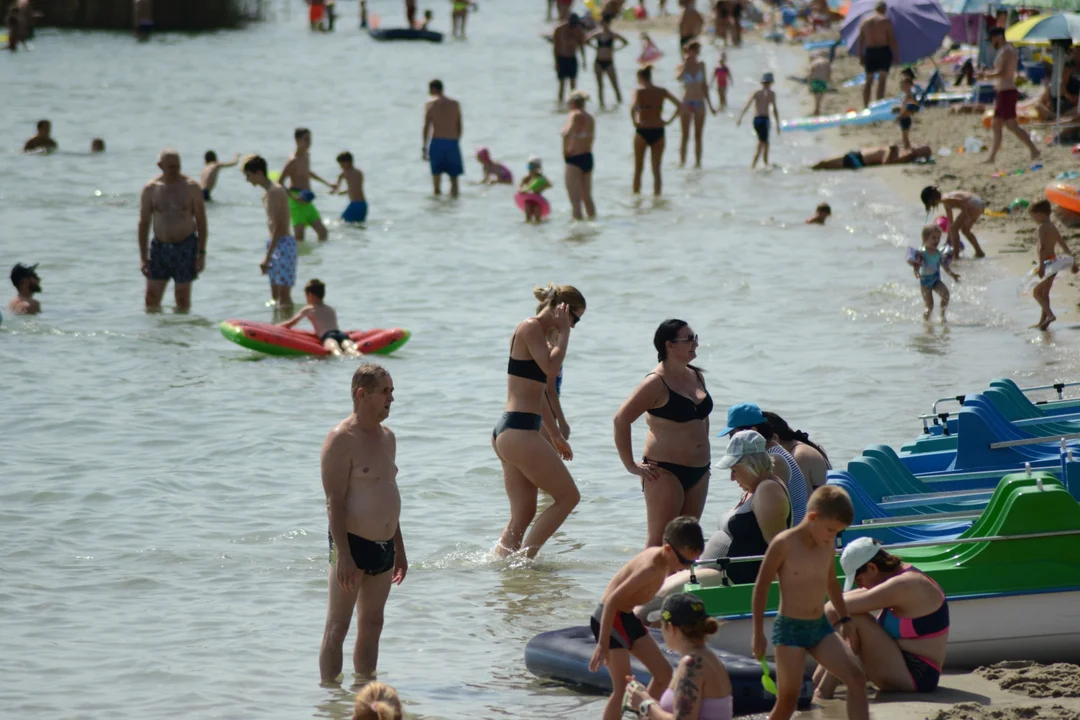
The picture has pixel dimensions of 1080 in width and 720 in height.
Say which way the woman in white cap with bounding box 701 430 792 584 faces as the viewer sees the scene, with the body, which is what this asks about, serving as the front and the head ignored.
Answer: to the viewer's left

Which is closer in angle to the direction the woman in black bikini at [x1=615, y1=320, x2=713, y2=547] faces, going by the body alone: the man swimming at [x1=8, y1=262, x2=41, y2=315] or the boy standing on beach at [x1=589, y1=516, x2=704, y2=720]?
the boy standing on beach

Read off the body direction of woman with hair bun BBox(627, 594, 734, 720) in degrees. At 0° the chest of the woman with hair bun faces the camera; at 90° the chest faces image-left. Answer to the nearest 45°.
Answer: approximately 135°

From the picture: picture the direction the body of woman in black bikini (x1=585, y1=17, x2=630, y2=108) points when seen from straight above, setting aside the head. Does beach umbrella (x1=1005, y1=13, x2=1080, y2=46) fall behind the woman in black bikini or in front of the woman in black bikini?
in front

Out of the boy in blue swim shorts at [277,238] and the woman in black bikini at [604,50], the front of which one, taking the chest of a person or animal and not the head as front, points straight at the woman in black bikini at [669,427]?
the woman in black bikini at [604,50]

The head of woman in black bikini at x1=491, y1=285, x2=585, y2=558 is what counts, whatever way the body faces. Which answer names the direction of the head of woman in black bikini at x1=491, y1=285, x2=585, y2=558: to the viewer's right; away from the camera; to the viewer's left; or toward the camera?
to the viewer's right

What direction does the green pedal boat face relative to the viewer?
to the viewer's left

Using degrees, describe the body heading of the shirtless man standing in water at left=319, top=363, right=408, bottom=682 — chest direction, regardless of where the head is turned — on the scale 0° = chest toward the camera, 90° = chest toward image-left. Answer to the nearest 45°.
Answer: approximately 315°

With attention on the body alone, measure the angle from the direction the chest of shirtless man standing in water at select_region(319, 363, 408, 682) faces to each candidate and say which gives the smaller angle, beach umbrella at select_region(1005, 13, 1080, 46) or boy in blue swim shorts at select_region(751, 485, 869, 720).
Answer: the boy in blue swim shorts

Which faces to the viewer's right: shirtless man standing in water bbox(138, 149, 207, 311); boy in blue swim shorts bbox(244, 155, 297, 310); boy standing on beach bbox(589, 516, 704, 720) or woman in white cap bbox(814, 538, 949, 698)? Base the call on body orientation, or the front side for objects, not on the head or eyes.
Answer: the boy standing on beach

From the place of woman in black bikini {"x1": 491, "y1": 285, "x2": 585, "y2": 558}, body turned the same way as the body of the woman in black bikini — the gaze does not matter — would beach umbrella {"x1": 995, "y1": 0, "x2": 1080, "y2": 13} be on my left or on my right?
on my left

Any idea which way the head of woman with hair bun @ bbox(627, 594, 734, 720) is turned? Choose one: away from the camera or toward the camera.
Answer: away from the camera

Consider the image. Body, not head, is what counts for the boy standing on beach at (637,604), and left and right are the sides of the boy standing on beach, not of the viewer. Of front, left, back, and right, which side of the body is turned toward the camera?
right
